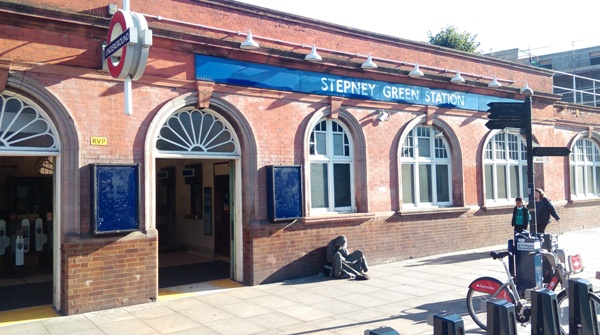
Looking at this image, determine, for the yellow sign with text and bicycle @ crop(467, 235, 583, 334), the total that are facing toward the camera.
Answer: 1

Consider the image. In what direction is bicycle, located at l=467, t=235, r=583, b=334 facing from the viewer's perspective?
to the viewer's right

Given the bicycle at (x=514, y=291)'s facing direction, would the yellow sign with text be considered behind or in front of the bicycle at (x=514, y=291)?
behind

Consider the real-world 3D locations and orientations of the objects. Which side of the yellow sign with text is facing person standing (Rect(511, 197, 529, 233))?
left

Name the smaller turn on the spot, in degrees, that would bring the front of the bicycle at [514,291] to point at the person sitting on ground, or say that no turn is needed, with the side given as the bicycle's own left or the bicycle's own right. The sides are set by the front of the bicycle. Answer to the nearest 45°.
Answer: approximately 135° to the bicycle's own left

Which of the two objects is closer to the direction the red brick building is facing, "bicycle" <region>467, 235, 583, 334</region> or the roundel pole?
the bicycle

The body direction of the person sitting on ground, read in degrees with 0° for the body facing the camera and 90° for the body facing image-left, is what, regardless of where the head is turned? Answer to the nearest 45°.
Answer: approximately 315°

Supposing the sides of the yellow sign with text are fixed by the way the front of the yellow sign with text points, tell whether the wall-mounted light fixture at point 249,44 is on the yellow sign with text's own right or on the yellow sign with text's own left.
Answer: on the yellow sign with text's own left

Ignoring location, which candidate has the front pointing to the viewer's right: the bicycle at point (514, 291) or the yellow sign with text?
the bicycle

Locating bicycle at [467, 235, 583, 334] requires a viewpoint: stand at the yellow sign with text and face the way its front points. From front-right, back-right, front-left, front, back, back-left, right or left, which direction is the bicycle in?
front-left

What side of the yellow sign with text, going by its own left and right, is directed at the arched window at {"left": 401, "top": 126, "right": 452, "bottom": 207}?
left

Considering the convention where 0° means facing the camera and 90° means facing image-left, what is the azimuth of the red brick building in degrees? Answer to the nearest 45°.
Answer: approximately 315°
